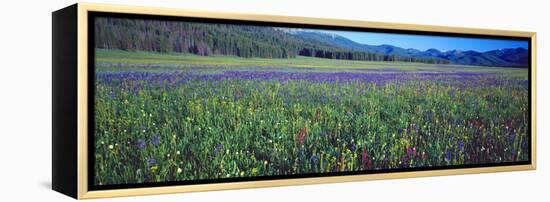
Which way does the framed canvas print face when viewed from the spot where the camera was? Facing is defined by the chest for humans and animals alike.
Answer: facing the viewer and to the right of the viewer
